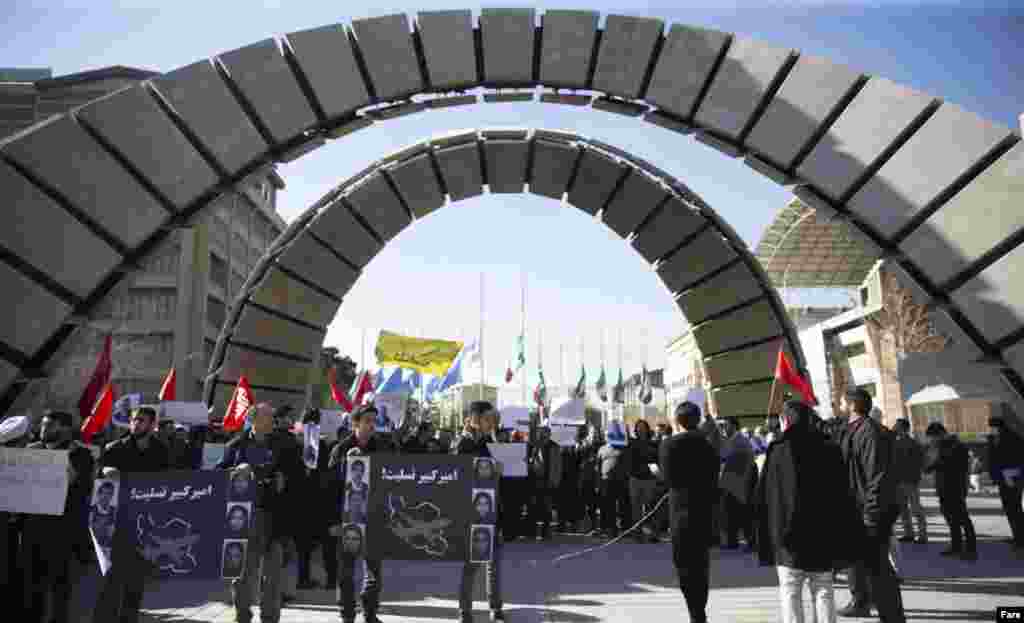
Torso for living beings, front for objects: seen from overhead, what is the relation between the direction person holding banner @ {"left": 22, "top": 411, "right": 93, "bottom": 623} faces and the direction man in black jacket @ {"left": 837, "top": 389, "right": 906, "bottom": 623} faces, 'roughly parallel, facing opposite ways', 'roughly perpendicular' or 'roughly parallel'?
roughly perpendicular

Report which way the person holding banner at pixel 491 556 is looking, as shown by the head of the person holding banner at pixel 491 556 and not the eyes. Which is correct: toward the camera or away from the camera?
toward the camera

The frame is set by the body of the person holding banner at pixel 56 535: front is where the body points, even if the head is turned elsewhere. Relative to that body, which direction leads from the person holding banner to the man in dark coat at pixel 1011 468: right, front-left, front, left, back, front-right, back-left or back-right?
back-left

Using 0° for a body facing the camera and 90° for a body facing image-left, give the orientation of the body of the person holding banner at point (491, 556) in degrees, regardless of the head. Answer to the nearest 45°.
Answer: approximately 315°

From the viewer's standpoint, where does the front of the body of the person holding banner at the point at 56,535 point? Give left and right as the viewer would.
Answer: facing the viewer and to the left of the viewer

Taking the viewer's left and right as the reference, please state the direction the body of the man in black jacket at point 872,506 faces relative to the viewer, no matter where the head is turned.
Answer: facing to the left of the viewer

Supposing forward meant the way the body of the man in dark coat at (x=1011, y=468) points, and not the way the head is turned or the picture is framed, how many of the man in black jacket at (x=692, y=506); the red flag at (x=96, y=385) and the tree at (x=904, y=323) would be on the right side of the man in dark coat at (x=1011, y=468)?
1

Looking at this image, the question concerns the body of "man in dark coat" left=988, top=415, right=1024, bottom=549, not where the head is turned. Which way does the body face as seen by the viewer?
to the viewer's left

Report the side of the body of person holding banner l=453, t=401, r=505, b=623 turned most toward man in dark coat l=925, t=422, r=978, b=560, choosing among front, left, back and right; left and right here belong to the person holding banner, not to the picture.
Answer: left

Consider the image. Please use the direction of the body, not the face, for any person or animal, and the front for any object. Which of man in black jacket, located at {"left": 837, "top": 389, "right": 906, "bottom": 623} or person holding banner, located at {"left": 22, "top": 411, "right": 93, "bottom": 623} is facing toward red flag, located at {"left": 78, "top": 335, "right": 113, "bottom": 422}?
the man in black jacket

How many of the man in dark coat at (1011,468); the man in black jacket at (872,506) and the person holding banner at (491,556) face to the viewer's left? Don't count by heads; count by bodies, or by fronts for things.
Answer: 2
